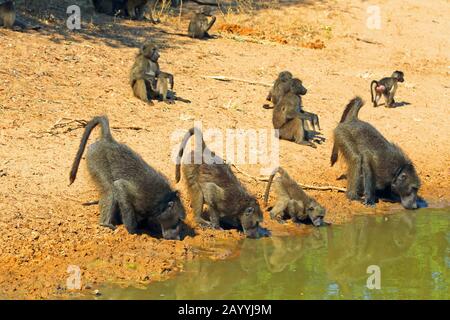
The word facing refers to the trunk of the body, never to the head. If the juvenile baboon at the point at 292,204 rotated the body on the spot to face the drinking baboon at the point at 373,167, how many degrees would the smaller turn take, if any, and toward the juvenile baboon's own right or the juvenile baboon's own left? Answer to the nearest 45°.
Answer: approximately 90° to the juvenile baboon's own left

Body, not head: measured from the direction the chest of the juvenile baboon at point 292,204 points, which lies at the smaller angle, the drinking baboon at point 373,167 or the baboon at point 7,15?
the drinking baboon

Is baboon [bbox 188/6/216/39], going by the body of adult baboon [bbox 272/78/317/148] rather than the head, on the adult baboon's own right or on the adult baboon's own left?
on the adult baboon's own left

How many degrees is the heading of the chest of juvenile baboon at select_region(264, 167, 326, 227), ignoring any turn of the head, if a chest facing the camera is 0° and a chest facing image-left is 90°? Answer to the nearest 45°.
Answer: approximately 315°

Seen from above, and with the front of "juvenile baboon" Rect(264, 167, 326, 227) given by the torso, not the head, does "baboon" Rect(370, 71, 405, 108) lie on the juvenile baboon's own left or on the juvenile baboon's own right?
on the juvenile baboon's own left

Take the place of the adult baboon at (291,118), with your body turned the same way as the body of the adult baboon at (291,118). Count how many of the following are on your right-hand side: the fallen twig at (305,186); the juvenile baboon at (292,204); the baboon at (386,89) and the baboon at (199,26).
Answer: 2

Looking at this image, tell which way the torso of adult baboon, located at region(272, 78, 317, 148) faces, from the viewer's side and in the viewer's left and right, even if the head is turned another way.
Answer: facing to the right of the viewer

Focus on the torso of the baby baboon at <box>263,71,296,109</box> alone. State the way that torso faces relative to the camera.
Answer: to the viewer's right

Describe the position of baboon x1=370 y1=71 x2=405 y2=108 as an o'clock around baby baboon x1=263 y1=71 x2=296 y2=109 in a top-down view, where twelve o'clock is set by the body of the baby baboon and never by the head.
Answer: The baboon is roughly at 11 o'clock from the baby baboon.

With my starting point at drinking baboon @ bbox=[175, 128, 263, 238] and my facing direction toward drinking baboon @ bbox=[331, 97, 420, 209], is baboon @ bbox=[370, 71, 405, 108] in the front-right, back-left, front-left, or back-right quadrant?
front-left

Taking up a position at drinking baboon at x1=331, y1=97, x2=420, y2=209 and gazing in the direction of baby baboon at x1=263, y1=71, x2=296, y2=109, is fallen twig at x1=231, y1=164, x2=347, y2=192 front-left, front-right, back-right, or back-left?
front-left

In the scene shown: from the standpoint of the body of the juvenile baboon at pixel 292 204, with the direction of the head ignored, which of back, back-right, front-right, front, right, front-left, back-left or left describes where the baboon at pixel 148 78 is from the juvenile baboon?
back

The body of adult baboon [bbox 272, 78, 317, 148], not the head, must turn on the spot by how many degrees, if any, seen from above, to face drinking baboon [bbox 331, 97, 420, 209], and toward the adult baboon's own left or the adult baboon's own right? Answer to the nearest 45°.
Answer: approximately 45° to the adult baboon's own right
